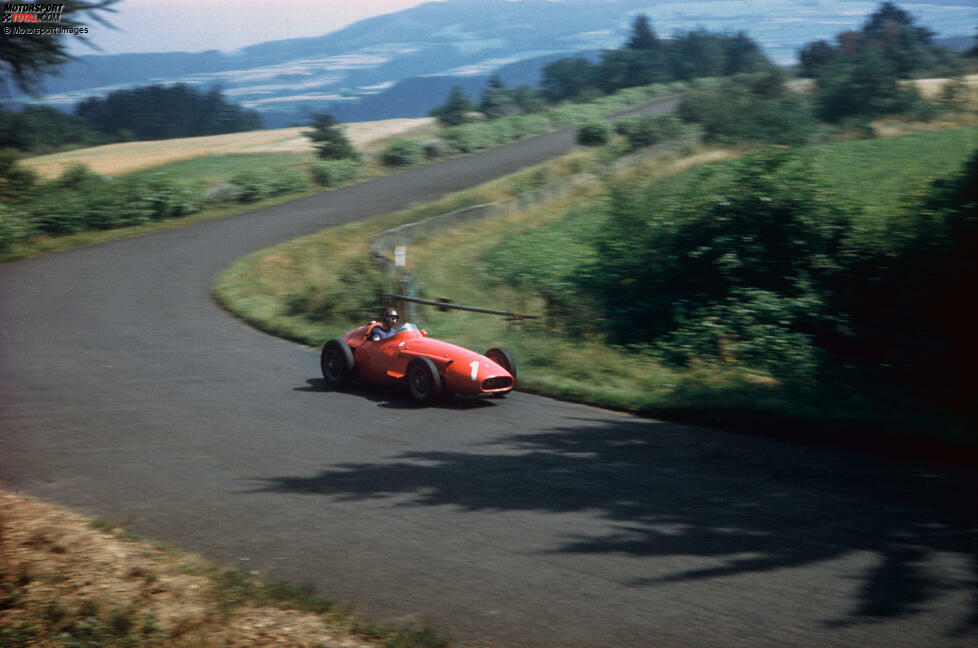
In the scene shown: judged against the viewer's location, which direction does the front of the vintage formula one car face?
facing the viewer and to the right of the viewer

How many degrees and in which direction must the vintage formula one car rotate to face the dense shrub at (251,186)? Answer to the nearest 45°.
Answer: approximately 135° to its left

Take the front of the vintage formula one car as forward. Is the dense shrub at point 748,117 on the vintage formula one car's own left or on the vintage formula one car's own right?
on the vintage formula one car's own left

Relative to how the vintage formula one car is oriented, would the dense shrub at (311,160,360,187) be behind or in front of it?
behind

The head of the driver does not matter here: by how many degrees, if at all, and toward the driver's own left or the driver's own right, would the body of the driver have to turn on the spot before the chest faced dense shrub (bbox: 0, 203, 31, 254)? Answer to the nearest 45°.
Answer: approximately 180°

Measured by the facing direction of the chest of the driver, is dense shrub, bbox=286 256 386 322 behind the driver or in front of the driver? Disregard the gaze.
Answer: behind

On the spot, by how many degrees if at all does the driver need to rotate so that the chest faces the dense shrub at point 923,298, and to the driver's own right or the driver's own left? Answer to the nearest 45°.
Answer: approximately 45° to the driver's own left

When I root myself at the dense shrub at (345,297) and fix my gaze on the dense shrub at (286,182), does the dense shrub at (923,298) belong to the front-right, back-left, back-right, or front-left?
back-right

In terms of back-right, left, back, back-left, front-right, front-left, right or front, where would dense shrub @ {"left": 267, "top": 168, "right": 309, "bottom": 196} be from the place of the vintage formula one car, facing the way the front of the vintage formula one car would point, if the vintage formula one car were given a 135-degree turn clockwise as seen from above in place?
right

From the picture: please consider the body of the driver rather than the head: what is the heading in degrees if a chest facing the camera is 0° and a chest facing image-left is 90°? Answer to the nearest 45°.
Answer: approximately 315°

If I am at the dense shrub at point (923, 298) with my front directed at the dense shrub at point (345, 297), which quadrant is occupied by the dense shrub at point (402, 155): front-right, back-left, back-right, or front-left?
front-right

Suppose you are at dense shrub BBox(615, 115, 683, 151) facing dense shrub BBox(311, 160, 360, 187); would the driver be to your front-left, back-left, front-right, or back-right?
front-left
